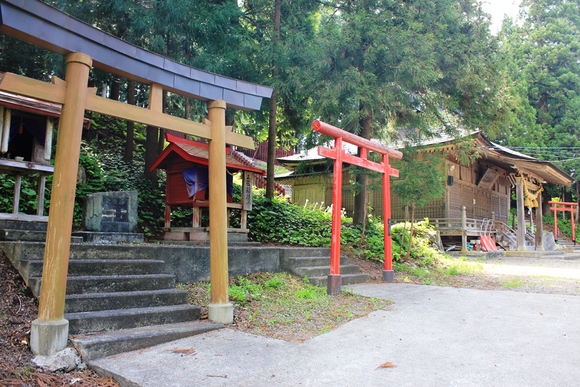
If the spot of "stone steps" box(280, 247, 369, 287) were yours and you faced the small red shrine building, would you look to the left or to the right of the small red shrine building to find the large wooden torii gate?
left

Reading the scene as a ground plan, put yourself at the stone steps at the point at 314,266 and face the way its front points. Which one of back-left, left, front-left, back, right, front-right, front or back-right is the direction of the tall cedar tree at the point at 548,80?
left

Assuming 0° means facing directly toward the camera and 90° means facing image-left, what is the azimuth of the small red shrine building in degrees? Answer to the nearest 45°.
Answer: approximately 315°

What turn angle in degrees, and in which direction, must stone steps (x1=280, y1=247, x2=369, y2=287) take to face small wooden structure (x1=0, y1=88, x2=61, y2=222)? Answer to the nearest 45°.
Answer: approximately 135° to its right

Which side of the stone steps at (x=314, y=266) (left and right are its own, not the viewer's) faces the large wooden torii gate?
right

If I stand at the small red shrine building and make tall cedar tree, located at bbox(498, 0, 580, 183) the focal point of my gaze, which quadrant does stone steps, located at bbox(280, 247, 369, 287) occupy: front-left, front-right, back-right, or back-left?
front-right

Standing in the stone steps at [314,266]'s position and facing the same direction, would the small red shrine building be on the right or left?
on its right

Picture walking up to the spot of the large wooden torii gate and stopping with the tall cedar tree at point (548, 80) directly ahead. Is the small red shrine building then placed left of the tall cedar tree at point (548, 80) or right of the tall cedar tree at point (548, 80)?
left

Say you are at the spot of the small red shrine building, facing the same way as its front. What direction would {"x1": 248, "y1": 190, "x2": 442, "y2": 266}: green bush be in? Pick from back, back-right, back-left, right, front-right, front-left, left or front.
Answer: left

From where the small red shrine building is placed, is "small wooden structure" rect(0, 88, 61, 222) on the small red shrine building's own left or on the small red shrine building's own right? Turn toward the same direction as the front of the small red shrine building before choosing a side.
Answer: on the small red shrine building's own right

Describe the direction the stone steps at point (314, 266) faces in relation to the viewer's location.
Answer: facing the viewer and to the right of the viewer

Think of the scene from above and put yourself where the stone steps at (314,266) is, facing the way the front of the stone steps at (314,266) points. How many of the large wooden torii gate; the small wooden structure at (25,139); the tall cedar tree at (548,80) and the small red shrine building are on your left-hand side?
1

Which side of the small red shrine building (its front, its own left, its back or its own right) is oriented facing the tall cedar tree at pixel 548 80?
left

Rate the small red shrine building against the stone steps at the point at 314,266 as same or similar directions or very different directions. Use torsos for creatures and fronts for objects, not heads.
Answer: same or similar directions
